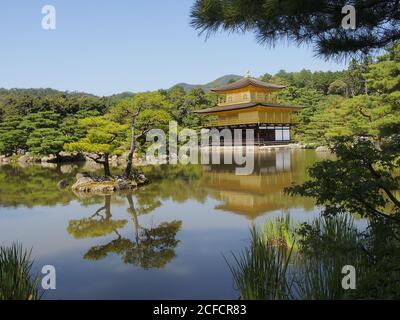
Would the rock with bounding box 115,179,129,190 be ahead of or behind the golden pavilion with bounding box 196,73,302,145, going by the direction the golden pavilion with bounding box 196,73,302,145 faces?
ahead

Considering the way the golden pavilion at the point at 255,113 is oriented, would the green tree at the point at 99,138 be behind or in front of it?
in front

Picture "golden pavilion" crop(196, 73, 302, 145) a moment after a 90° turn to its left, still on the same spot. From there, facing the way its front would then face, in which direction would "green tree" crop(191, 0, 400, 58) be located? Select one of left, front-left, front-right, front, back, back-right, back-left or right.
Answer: front-right

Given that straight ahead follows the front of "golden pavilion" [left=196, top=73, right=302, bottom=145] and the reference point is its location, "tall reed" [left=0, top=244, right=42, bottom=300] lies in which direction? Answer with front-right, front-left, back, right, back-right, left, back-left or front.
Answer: front-left

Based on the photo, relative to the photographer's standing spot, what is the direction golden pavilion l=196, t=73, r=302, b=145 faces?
facing the viewer and to the left of the viewer

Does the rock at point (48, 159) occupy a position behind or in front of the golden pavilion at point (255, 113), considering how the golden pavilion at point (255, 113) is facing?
in front

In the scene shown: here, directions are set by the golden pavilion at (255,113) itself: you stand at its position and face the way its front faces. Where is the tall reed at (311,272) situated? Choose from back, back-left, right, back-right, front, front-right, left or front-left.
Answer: front-left
